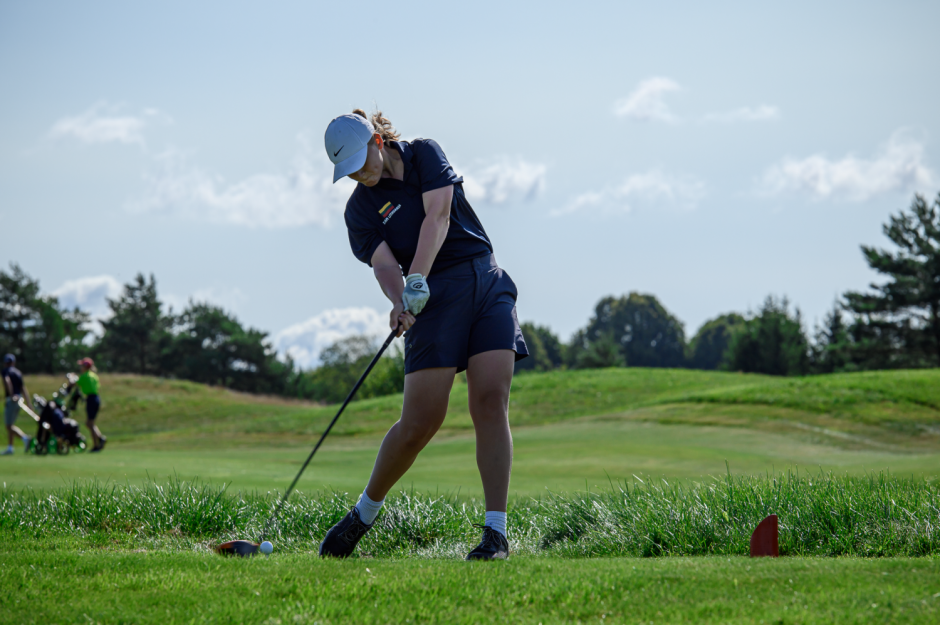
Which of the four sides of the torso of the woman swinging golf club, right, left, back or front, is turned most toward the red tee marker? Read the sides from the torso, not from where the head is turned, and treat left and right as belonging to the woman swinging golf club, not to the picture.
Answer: left

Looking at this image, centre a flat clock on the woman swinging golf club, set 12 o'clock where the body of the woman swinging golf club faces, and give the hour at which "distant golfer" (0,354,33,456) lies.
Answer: The distant golfer is roughly at 5 o'clock from the woman swinging golf club.

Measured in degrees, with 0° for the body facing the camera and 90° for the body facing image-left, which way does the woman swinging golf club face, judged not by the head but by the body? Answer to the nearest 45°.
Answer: approximately 0°

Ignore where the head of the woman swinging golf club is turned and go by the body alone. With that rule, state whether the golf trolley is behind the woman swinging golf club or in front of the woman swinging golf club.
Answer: behind
